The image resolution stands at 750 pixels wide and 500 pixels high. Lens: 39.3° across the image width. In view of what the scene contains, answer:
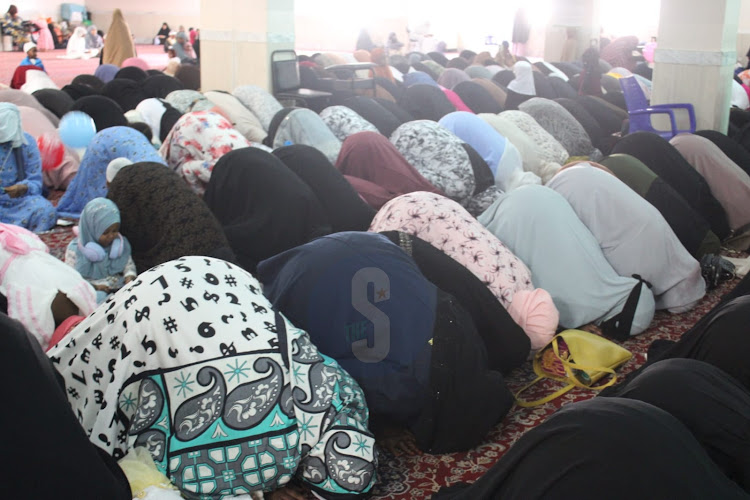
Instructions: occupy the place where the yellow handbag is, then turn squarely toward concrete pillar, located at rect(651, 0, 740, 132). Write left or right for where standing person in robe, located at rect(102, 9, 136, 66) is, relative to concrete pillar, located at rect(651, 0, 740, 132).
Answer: left

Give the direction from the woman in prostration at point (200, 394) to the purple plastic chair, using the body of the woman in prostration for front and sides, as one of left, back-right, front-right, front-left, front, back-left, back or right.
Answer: left

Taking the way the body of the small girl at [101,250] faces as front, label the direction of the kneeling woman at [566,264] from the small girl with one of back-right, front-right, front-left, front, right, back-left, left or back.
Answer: front-left

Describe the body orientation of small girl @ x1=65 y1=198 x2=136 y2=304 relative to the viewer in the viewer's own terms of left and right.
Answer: facing the viewer and to the right of the viewer

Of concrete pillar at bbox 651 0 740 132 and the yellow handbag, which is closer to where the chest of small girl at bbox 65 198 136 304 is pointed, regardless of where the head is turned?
the yellow handbag

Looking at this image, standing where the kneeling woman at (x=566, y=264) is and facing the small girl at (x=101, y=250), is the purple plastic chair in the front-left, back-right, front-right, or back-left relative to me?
back-right

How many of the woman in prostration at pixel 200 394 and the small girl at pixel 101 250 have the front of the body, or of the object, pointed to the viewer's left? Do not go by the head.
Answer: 0
